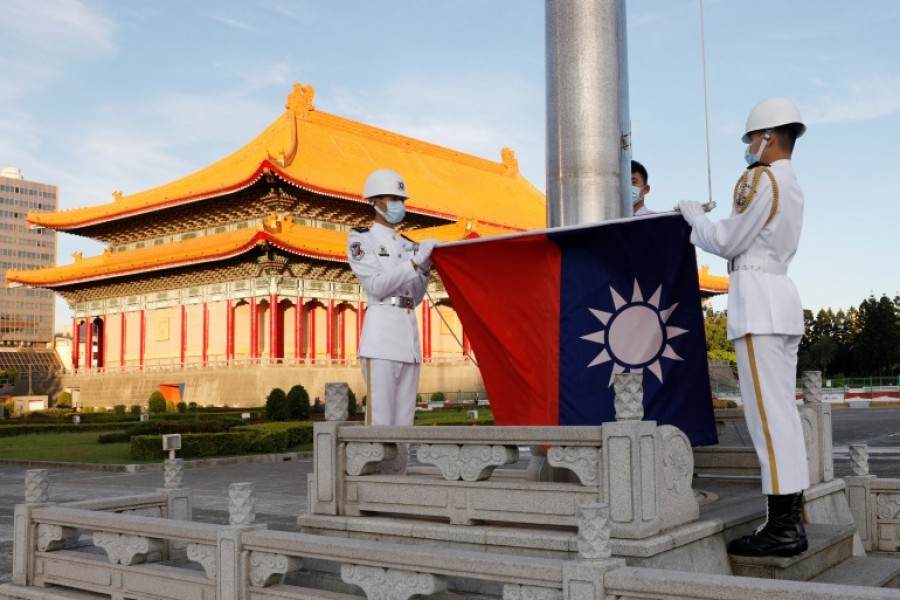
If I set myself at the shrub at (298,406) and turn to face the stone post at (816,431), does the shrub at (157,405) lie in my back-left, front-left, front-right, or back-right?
back-right

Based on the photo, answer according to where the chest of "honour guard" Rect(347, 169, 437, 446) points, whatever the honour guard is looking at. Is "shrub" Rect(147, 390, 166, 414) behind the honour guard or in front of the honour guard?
behind

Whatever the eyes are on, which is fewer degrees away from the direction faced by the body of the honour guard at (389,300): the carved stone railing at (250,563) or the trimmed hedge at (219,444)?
the carved stone railing

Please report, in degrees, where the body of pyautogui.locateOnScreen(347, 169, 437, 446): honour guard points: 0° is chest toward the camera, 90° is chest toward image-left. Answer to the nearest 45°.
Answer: approximately 315°

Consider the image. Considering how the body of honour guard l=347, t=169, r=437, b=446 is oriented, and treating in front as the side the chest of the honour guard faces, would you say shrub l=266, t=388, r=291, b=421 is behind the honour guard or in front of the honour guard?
behind

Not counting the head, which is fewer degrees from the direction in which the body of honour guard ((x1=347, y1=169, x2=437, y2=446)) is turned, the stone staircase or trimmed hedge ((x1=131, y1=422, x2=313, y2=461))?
the stone staircase

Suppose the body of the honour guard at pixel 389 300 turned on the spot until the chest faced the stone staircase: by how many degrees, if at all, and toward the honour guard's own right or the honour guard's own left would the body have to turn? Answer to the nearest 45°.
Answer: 0° — they already face it
